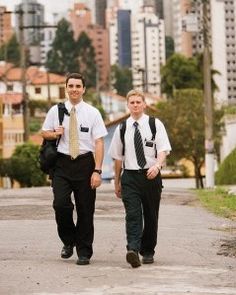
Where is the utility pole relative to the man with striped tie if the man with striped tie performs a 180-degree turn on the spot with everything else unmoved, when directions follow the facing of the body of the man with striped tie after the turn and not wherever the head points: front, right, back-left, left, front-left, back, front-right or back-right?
front

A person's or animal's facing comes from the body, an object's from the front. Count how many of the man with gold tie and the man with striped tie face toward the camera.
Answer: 2

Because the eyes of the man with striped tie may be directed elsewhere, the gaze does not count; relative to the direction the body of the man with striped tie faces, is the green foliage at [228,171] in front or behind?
behind

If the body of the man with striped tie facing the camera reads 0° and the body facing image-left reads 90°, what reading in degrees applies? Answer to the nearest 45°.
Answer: approximately 0°

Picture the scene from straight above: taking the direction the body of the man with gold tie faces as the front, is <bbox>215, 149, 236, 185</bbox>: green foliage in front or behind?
behind

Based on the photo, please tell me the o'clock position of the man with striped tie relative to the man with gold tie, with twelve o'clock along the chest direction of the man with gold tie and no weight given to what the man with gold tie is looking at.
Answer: The man with striped tie is roughly at 9 o'clock from the man with gold tie.

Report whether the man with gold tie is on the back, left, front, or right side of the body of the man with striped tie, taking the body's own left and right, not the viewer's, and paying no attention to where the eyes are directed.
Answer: right

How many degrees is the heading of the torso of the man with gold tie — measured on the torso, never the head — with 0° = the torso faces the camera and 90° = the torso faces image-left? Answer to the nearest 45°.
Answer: approximately 0°
